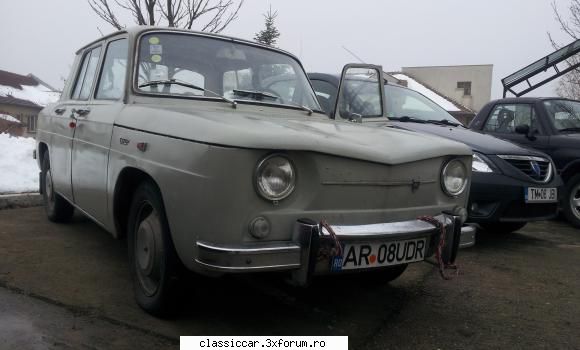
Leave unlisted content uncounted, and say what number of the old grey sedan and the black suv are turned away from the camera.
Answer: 0

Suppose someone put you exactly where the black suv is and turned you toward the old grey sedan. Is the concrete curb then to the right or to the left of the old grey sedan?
right

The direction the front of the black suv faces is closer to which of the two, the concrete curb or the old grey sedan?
the old grey sedan

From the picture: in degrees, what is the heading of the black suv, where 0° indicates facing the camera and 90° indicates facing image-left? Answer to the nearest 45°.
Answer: approximately 315°

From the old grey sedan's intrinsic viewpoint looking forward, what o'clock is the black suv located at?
The black suv is roughly at 9 o'clock from the old grey sedan.

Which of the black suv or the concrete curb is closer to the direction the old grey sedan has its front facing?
the black suv

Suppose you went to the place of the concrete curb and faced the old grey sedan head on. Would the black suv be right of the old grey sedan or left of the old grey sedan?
left

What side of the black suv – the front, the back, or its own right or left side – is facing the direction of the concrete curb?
right
